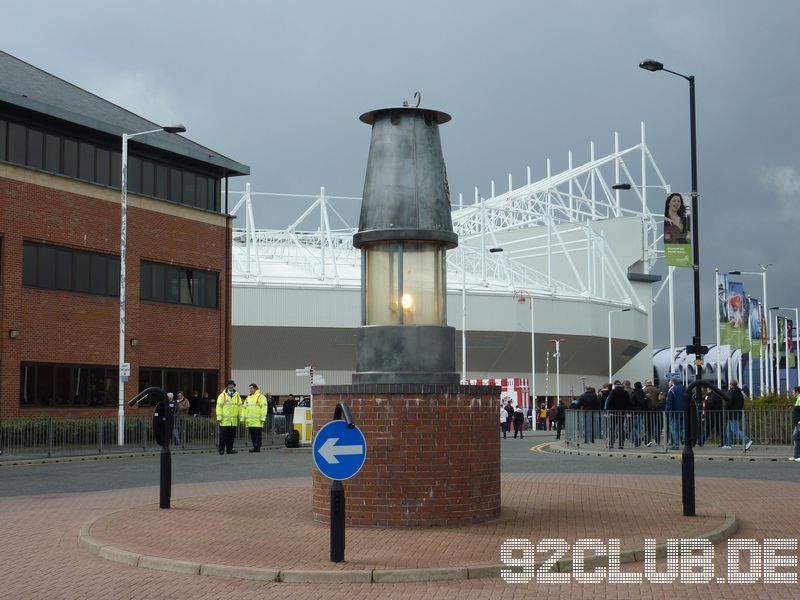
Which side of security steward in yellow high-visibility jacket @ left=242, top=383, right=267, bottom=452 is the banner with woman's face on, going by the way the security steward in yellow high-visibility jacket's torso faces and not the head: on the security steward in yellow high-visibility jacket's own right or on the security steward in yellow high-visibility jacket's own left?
on the security steward in yellow high-visibility jacket's own left

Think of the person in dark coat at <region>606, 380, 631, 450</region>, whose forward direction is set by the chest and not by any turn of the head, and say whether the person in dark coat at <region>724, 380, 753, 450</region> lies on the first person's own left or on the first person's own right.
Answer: on the first person's own right

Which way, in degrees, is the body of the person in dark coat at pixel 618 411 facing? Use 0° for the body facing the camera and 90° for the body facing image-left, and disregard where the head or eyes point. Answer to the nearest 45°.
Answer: approximately 180°

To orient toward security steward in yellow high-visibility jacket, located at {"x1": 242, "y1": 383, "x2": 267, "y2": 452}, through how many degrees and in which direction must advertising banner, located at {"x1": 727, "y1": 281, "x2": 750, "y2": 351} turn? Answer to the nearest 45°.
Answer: approximately 45° to its right

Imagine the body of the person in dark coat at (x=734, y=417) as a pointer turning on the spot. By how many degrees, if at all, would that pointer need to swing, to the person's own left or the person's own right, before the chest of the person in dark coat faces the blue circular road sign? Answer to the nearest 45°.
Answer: approximately 90° to the person's own left

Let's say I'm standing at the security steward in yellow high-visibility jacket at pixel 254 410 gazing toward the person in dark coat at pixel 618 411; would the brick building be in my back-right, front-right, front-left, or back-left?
back-left
